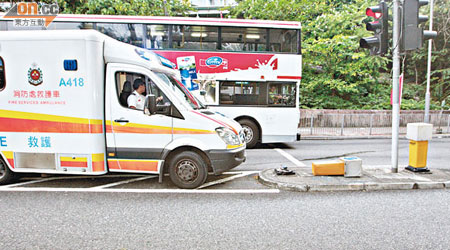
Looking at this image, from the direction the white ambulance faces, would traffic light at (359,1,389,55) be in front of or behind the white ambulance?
in front

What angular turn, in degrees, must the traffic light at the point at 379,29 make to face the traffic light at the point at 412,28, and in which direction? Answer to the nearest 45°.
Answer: approximately 135° to its left

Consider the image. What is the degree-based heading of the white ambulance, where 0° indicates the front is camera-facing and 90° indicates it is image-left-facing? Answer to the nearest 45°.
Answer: approximately 270°

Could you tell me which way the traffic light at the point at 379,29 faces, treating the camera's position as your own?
facing the viewer and to the left of the viewer

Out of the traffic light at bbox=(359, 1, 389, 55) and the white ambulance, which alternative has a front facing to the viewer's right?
the white ambulance

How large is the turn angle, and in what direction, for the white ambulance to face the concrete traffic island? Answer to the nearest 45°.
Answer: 0° — it already faces it

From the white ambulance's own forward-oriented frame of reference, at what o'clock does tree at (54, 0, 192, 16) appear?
The tree is roughly at 9 o'clock from the white ambulance.

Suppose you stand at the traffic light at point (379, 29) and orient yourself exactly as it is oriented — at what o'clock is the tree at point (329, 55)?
The tree is roughly at 4 o'clock from the traffic light.

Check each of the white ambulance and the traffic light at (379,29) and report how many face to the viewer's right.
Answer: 1

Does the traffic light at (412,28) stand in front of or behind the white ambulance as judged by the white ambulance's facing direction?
in front
